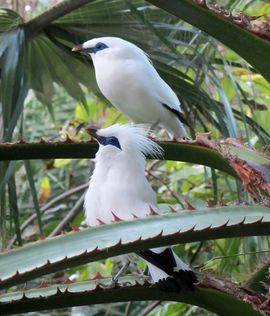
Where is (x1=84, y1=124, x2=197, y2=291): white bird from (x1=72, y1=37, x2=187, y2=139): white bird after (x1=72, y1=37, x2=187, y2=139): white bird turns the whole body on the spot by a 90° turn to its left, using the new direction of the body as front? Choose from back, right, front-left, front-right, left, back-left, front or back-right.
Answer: front

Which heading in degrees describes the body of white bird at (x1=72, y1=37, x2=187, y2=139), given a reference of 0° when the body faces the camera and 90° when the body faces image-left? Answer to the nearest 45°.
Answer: approximately 90°
